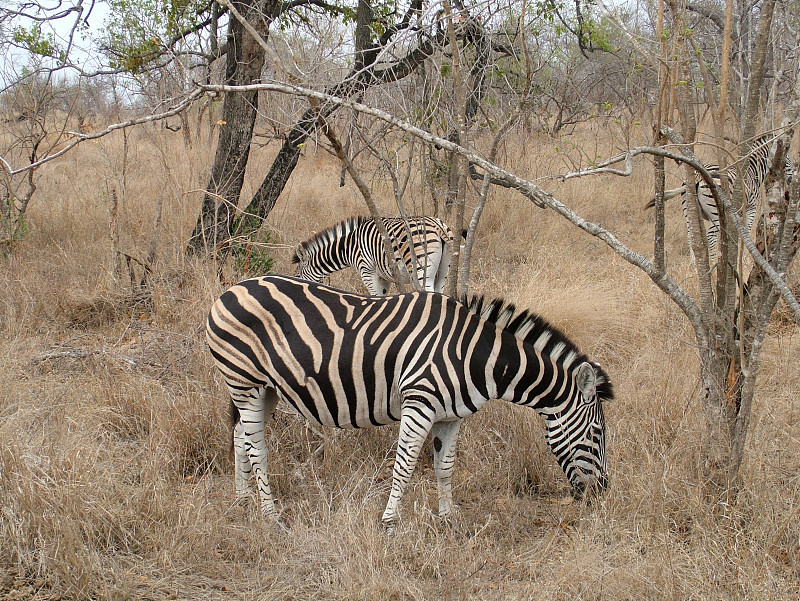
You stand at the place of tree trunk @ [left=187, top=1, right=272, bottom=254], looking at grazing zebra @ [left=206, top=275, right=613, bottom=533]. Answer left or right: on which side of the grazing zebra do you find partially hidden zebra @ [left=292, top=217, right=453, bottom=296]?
left

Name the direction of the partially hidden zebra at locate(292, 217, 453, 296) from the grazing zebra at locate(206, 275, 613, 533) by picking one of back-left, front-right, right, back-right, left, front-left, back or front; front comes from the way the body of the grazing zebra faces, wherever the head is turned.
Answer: left

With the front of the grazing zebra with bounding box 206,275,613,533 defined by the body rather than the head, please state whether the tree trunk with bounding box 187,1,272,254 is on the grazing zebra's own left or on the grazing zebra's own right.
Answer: on the grazing zebra's own left

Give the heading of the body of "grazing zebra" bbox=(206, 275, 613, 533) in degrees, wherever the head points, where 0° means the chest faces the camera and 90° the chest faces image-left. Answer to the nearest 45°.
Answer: approximately 270°
